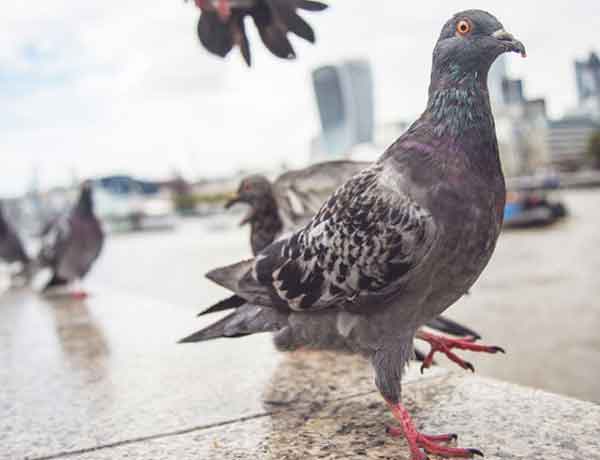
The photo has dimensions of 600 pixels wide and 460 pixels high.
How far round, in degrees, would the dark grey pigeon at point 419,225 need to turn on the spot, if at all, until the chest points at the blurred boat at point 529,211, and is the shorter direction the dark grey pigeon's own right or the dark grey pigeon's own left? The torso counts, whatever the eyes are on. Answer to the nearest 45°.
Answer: approximately 90° to the dark grey pigeon's own left

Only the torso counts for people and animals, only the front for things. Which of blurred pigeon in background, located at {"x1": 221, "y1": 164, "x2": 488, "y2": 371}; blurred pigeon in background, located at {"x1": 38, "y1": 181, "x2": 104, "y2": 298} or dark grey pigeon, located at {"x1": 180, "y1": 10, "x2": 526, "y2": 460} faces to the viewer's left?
blurred pigeon in background, located at {"x1": 221, "y1": 164, "x2": 488, "y2": 371}

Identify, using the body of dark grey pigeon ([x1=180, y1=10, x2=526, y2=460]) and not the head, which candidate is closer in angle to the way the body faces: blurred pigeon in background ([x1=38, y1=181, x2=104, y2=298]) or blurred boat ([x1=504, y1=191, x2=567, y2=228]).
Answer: the blurred boat

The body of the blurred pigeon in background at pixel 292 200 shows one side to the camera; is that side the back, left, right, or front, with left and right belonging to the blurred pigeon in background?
left

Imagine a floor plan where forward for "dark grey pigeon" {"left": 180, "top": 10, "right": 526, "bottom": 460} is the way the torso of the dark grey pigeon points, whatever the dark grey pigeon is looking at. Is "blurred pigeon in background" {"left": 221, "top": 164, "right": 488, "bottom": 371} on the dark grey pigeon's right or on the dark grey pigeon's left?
on the dark grey pigeon's left

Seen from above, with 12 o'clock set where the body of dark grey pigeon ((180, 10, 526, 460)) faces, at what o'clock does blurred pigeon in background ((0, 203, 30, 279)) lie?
The blurred pigeon in background is roughly at 8 o'clock from the dark grey pigeon.

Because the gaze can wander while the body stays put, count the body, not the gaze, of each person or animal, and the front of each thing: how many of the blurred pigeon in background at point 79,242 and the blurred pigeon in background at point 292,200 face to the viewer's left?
1

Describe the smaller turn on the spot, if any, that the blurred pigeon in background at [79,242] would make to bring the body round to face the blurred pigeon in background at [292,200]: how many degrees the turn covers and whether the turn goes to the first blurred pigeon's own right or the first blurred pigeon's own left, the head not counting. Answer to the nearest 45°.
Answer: approximately 45° to the first blurred pigeon's own right

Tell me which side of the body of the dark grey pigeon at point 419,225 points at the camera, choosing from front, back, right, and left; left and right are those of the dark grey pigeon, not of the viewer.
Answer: right

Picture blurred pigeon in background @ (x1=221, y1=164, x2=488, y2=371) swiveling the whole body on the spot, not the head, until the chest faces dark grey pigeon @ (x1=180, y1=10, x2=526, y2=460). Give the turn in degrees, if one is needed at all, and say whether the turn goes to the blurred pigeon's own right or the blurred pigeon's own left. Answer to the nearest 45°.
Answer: approximately 90° to the blurred pigeon's own left
